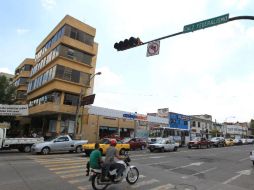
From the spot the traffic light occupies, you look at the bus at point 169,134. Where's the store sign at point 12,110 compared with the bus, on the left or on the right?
left

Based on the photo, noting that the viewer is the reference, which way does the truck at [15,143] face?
facing to the left of the viewer

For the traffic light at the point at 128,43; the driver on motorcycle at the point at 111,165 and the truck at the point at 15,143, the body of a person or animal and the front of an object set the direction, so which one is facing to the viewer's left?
the truck

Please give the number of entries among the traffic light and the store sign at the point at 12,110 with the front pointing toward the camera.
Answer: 2

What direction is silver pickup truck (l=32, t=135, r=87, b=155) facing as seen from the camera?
to the viewer's left

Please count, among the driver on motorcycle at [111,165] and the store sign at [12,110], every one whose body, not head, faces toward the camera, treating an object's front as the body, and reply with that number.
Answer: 1

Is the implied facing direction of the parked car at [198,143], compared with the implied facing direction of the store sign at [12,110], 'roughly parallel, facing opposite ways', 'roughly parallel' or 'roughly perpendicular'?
roughly perpendicular

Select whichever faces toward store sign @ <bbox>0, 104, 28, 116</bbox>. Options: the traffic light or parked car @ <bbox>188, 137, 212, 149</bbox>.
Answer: the parked car

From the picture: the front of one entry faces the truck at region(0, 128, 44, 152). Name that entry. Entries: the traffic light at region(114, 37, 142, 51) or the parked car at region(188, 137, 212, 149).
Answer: the parked car

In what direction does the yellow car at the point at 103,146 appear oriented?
to the viewer's left

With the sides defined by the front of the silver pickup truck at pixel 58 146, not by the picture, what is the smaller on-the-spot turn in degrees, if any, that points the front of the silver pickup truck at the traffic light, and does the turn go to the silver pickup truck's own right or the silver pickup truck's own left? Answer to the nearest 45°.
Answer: approximately 90° to the silver pickup truck's own left

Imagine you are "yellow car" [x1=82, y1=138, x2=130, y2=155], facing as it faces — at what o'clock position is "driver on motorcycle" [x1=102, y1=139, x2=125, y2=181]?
The driver on motorcycle is roughly at 9 o'clock from the yellow car.
